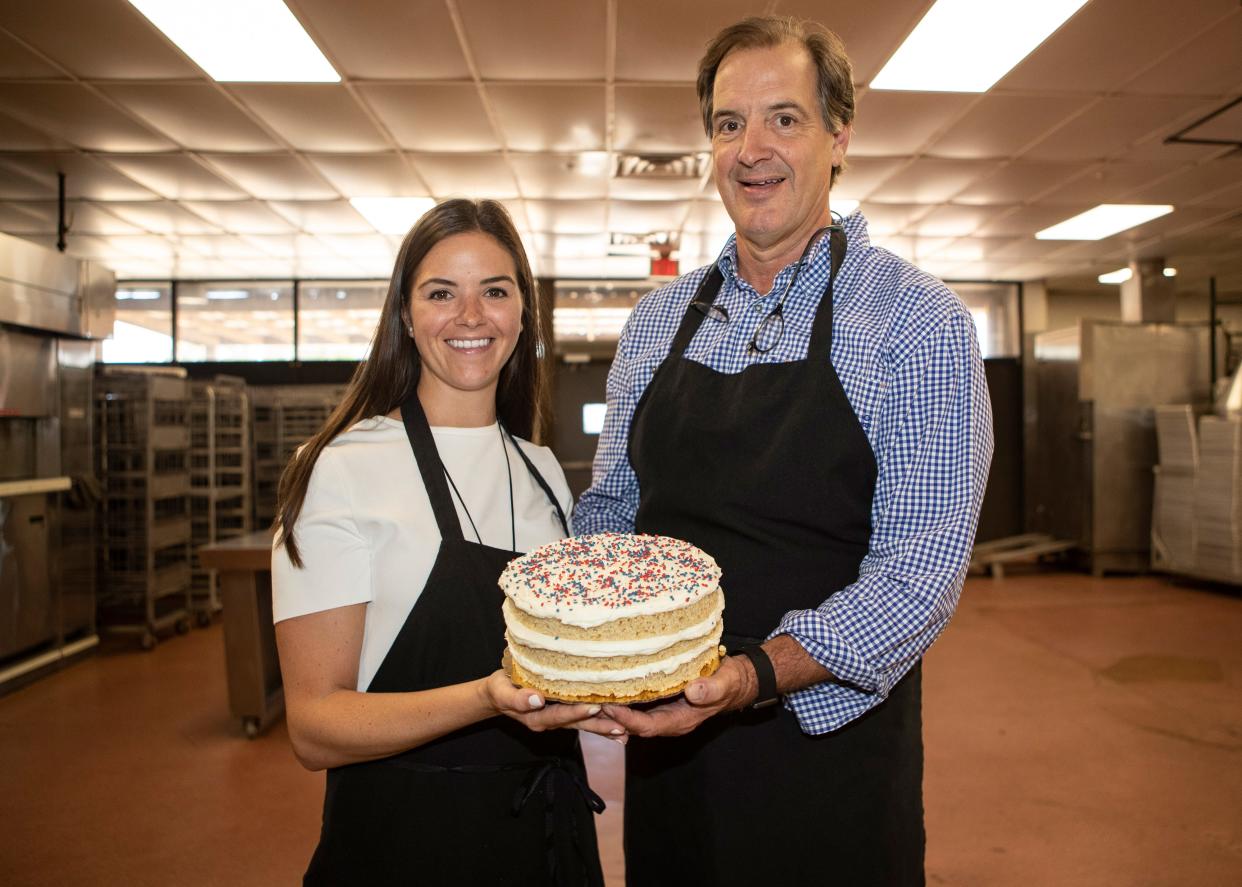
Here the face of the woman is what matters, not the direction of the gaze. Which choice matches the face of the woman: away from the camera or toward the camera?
toward the camera

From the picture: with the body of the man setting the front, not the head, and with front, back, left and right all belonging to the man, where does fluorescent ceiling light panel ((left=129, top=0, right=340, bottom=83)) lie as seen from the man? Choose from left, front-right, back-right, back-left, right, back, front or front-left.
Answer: right

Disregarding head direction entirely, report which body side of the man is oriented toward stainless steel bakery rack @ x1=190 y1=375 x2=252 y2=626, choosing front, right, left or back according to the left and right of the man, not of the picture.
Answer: right

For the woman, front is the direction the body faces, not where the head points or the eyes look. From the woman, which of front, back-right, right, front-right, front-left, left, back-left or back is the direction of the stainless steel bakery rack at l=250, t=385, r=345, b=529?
back-left

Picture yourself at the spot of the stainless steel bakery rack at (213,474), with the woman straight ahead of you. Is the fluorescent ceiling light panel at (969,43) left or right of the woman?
left

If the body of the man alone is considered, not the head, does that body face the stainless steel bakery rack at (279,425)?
no

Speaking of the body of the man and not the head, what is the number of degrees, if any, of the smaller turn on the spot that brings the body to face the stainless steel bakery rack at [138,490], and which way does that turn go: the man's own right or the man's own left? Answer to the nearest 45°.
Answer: approximately 90° to the man's own right

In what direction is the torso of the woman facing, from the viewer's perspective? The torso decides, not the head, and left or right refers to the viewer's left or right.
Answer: facing the viewer and to the right of the viewer

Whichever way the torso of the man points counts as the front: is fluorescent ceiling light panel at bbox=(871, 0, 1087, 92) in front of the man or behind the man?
behind

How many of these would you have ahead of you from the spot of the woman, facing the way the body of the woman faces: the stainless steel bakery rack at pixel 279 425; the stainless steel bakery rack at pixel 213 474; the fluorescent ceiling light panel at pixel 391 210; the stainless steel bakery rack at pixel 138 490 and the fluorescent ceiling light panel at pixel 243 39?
0

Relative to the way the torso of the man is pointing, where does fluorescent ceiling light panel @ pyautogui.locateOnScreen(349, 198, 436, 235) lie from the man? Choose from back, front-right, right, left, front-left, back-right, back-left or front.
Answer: right

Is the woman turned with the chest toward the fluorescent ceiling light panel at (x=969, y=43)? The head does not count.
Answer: no

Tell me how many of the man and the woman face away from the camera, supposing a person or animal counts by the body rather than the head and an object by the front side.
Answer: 0

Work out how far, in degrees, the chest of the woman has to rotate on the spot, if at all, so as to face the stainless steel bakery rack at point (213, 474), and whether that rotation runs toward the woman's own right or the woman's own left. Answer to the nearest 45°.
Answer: approximately 135° to the woman's own left

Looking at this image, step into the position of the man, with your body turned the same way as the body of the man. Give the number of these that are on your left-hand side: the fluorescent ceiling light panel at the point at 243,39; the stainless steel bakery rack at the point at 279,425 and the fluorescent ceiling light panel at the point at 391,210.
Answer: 0

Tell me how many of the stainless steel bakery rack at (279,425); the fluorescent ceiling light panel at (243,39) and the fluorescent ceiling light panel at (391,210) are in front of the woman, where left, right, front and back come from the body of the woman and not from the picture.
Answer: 0

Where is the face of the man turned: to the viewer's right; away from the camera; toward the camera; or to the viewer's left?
toward the camera

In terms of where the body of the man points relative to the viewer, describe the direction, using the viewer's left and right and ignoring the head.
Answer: facing the viewer and to the left of the viewer
